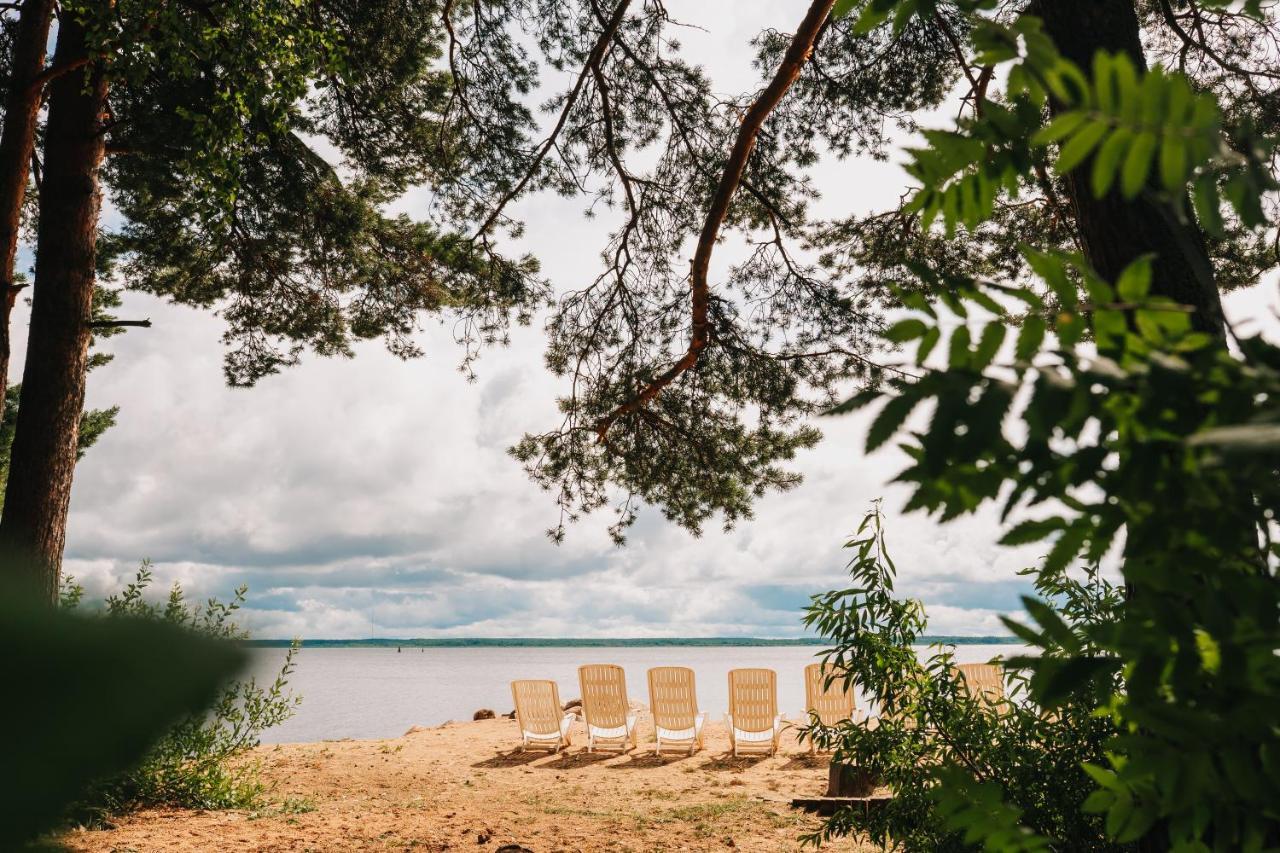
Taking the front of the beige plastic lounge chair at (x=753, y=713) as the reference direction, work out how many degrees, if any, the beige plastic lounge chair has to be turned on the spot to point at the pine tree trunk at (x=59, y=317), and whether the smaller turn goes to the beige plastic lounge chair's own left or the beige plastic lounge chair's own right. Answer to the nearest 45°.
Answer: approximately 135° to the beige plastic lounge chair's own left

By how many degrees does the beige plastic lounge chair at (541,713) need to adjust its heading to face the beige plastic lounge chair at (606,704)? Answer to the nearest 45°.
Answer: approximately 45° to its right

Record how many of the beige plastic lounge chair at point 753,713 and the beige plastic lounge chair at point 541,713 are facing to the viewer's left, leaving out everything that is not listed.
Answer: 0

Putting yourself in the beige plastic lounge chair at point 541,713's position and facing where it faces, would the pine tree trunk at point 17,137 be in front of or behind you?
behind

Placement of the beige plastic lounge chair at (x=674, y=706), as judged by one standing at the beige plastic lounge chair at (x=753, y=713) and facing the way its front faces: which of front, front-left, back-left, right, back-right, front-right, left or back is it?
left

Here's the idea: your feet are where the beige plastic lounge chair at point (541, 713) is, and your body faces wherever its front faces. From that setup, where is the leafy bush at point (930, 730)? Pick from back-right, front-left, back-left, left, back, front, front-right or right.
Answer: back-right

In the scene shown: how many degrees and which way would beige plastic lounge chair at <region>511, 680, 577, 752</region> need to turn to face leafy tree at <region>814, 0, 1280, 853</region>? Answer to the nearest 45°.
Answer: approximately 135° to its right

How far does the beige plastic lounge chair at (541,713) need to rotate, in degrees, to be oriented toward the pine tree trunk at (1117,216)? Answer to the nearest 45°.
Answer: approximately 135° to its right

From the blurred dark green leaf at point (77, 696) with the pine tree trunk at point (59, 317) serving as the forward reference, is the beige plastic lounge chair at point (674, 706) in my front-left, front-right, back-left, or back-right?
front-right

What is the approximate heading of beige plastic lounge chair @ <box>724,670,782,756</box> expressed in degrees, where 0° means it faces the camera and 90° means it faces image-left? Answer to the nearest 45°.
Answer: approximately 180°

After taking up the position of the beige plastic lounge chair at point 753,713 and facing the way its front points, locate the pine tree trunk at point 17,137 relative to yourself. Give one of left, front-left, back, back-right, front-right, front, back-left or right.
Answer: back-left

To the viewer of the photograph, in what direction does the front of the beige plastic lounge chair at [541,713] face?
facing away from the viewer and to the right of the viewer

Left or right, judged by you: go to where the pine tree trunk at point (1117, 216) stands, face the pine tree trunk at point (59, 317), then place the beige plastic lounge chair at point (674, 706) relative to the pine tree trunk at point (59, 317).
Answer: right

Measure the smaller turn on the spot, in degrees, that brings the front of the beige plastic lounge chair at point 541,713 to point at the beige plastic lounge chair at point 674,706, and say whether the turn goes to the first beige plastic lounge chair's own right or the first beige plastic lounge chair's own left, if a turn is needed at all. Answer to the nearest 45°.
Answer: approximately 45° to the first beige plastic lounge chair's own right

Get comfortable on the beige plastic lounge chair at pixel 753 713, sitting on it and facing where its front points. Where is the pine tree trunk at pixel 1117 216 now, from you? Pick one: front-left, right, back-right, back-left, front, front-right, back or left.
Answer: back
